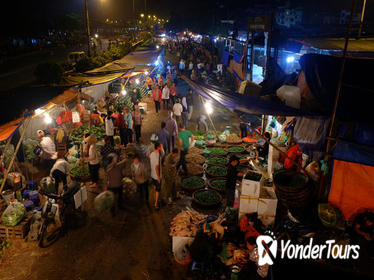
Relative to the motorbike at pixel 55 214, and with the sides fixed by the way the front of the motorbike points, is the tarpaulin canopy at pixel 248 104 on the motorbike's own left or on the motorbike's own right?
on the motorbike's own left

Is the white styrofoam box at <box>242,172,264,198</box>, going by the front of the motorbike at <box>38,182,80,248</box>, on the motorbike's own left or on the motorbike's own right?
on the motorbike's own left

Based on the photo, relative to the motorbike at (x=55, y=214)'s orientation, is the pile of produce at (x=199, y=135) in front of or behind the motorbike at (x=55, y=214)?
behind

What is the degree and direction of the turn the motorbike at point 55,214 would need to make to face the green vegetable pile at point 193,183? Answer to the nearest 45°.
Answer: approximately 135° to its left

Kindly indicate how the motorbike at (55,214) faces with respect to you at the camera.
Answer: facing the viewer and to the left of the viewer

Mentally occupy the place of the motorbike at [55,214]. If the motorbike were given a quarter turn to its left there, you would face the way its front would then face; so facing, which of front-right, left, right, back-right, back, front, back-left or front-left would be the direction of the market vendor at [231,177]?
front-left

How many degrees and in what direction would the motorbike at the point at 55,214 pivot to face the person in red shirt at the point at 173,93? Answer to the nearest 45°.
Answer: approximately 180°

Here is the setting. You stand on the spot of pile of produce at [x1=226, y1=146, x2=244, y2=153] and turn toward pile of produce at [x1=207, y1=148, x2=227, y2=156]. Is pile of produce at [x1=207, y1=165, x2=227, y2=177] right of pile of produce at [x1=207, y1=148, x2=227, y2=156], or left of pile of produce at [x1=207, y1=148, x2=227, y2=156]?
left
